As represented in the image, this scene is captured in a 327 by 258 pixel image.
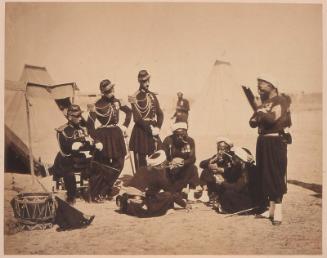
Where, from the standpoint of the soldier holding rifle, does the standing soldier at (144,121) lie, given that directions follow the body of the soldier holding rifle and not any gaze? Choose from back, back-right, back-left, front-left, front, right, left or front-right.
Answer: front-right

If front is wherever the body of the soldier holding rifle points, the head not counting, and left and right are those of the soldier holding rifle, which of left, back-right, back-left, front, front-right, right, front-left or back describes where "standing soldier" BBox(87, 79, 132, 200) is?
front-right

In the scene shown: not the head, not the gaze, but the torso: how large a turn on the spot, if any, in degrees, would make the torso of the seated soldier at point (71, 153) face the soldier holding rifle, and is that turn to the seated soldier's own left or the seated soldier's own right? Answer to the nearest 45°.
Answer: approximately 45° to the seated soldier's own left

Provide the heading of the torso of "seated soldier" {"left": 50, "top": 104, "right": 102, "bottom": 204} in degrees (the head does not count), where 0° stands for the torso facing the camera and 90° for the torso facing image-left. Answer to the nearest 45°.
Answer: approximately 315°

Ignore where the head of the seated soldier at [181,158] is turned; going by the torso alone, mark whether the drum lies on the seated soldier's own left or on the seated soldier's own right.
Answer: on the seated soldier's own right

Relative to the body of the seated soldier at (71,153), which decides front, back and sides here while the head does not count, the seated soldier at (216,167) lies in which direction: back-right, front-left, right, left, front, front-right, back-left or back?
front-left

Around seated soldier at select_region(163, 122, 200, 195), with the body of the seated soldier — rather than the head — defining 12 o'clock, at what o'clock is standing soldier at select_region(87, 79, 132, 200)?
The standing soldier is roughly at 3 o'clock from the seated soldier.

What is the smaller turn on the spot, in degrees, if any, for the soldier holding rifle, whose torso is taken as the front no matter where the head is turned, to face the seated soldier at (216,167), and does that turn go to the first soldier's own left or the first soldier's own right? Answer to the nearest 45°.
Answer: approximately 45° to the first soldier's own right

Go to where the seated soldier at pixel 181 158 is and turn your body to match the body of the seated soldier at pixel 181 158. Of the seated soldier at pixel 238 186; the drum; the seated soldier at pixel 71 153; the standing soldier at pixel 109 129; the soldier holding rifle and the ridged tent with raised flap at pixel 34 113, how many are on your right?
4

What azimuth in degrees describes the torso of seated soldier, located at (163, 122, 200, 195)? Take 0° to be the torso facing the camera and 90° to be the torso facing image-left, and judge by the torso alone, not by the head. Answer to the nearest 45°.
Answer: approximately 0°
